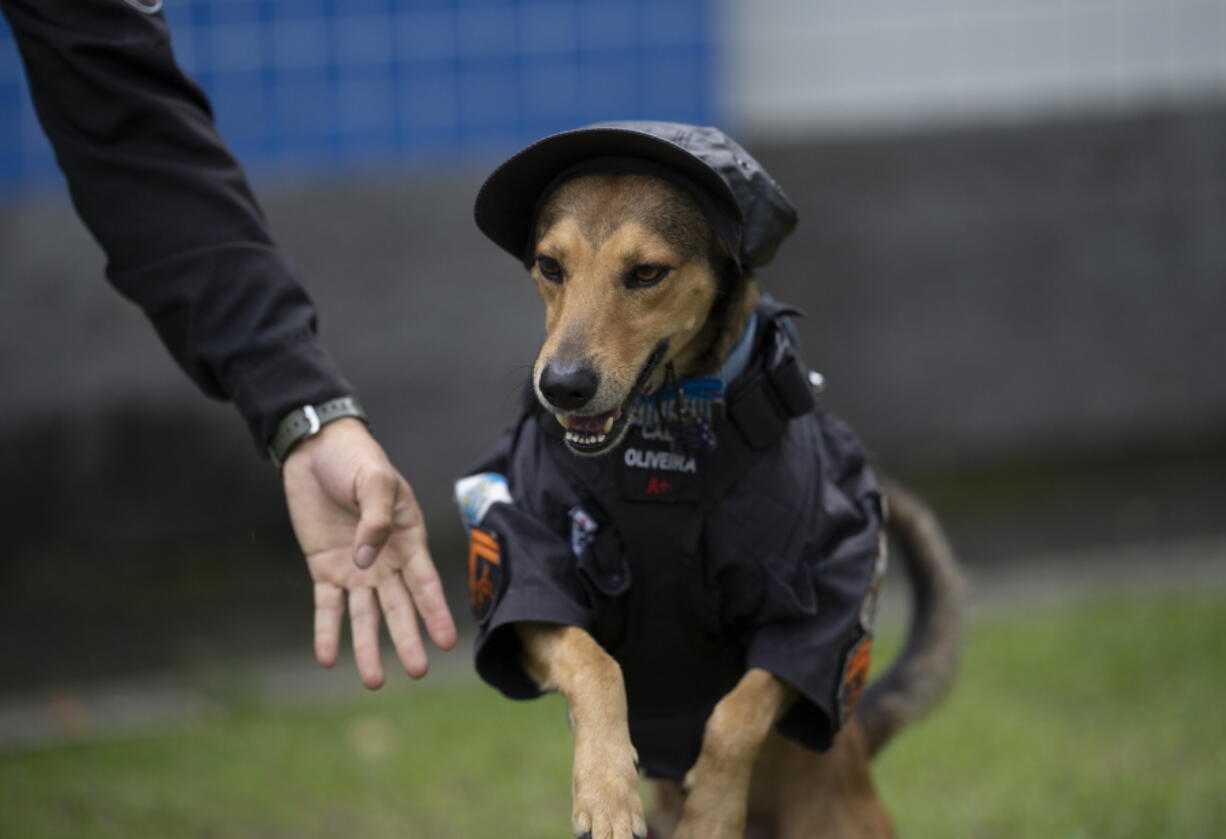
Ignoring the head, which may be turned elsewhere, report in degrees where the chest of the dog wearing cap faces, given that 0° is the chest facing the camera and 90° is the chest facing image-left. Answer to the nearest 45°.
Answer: approximately 45°
